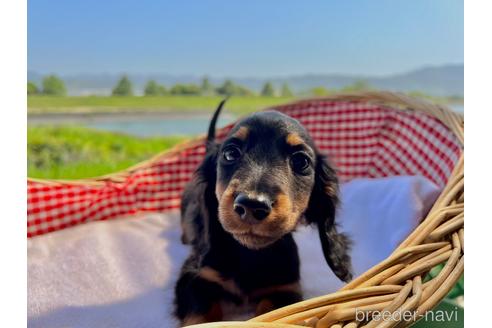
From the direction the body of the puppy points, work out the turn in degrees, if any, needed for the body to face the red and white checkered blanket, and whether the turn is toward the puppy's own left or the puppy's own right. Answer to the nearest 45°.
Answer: approximately 180°

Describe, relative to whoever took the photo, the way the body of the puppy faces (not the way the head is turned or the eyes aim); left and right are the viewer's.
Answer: facing the viewer
